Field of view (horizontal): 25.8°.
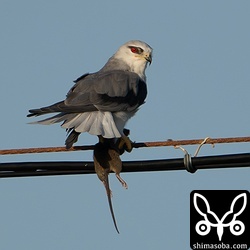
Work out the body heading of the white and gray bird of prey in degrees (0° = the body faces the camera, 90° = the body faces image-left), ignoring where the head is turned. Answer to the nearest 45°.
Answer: approximately 270°
